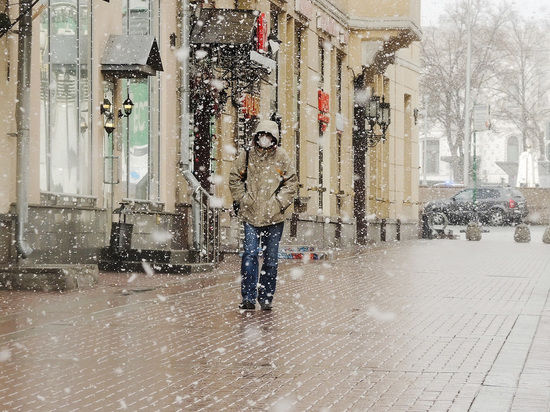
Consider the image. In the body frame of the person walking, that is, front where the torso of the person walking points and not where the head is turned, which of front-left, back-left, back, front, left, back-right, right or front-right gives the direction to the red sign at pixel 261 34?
back

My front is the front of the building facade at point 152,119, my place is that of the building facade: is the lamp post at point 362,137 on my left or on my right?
on my left

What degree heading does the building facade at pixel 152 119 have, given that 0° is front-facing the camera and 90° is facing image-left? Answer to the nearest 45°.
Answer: approximately 315°

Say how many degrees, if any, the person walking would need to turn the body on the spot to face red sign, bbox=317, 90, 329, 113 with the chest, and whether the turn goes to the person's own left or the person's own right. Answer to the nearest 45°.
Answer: approximately 180°

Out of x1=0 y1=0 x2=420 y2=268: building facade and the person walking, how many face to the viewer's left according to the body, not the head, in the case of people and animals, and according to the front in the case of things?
0

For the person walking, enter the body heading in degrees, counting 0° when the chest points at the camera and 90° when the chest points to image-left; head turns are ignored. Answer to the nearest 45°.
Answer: approximately 0°
